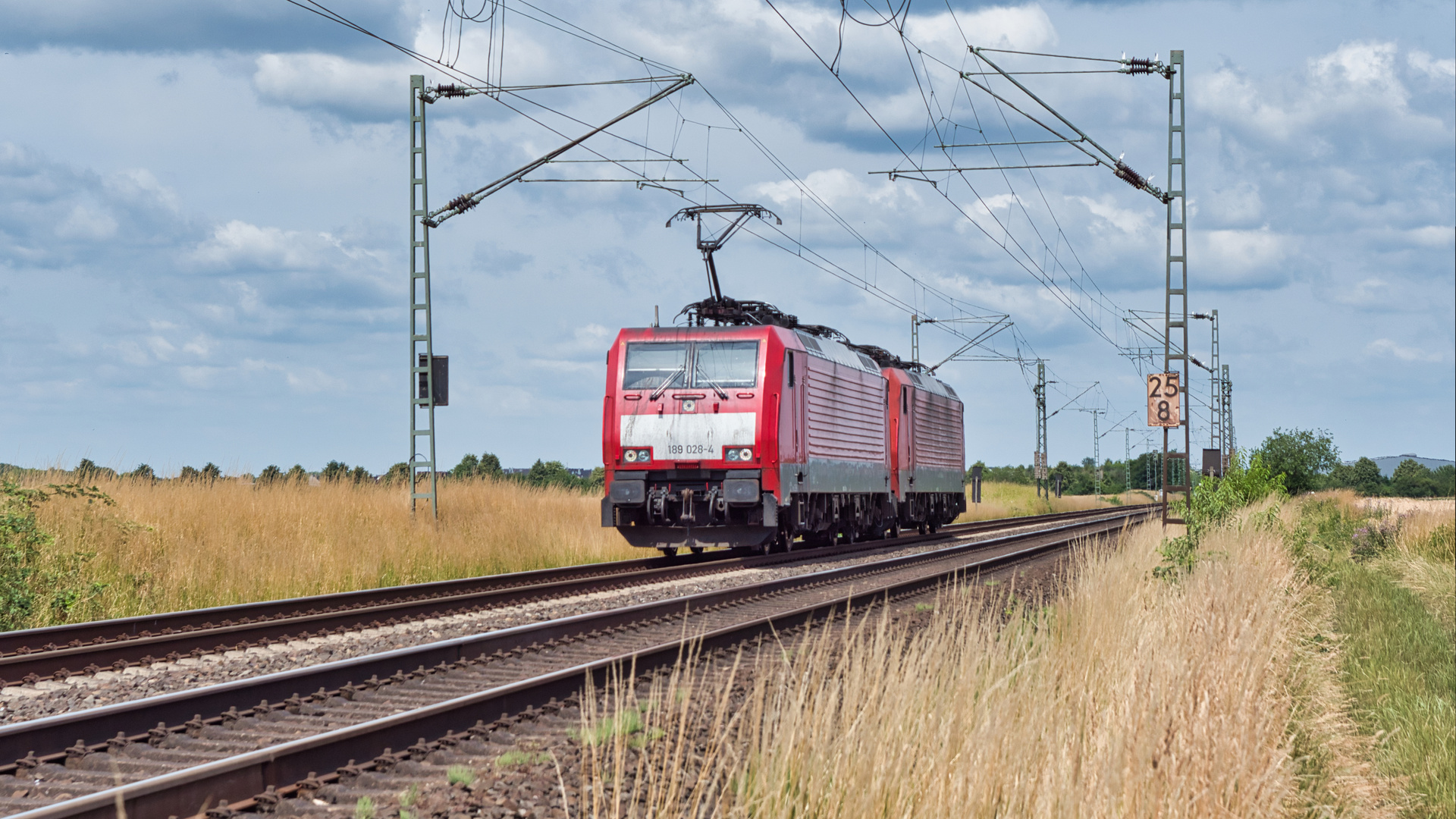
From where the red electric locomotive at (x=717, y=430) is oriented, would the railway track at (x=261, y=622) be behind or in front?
in front
